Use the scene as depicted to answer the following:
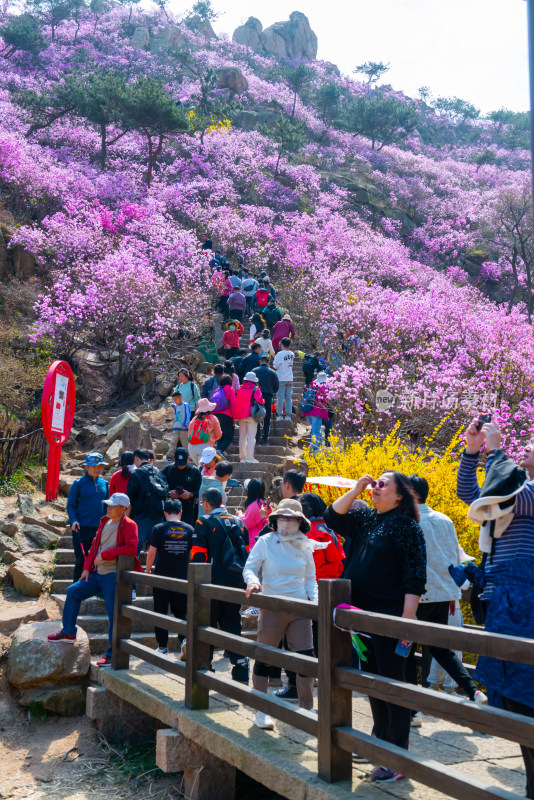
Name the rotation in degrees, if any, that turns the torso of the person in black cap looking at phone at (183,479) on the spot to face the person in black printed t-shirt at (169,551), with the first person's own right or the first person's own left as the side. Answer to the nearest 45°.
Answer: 0° — they already face them

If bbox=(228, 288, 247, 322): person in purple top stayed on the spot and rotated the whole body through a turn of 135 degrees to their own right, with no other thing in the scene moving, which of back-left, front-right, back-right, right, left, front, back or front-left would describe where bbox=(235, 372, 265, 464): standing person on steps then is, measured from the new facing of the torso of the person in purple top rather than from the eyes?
front-right

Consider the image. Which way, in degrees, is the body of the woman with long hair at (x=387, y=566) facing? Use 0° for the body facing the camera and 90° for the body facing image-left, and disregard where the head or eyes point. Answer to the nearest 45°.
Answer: approximately 45°

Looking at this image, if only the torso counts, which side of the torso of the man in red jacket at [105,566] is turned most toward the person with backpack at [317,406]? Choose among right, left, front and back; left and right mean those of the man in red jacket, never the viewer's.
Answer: back

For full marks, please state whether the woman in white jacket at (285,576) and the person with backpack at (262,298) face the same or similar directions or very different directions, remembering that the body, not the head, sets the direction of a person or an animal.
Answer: very different directions

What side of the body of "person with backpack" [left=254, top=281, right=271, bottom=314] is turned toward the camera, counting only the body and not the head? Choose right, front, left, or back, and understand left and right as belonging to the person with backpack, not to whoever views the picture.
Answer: back

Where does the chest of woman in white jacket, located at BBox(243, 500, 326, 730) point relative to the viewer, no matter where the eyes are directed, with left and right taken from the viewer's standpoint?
facing the viewer

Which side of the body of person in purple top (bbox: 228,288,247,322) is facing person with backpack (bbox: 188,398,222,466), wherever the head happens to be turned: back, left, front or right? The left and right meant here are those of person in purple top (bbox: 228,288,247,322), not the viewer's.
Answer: back

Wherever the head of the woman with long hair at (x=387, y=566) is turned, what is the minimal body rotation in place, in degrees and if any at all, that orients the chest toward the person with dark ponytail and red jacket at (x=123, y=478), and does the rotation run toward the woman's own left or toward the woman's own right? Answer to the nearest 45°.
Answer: approximately 90° to the woman's own right

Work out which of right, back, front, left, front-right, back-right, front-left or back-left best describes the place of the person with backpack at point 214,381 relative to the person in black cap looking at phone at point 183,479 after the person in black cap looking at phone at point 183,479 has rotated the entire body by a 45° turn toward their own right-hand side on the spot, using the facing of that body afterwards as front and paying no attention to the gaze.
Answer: back-right

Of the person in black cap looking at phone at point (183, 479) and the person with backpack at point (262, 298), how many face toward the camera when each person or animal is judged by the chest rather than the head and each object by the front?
1

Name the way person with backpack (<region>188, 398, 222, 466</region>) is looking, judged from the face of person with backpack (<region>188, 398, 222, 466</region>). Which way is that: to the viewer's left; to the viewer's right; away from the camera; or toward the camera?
away from the camera

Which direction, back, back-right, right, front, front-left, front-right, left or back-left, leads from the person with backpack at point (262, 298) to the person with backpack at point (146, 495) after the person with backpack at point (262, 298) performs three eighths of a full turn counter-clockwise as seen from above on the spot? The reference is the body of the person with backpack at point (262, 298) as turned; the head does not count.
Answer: front-left

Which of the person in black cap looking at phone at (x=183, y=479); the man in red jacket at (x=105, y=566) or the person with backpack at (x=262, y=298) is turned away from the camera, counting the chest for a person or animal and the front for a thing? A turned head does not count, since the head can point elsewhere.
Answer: the person with backpack at (x=262, y=298)

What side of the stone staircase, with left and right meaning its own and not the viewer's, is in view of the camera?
front
